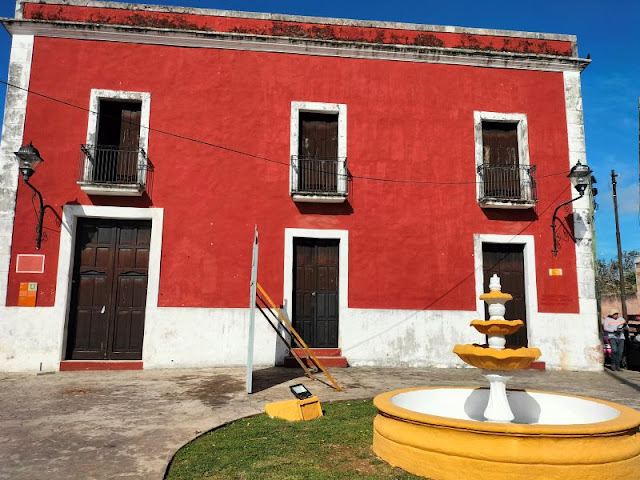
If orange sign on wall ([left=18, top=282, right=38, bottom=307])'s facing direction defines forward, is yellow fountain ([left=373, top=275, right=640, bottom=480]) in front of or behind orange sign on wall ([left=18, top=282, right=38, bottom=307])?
in front

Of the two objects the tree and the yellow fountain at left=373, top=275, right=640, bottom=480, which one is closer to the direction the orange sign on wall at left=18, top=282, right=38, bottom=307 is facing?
the yellow fountain

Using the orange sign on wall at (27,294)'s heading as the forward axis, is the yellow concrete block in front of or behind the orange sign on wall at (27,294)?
in front

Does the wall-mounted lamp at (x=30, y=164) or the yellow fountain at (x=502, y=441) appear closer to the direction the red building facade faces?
the yellow fountain

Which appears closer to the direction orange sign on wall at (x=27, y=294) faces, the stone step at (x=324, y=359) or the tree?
the stone step

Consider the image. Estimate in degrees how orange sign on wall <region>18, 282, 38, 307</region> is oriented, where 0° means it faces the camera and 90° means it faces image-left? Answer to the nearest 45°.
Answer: approximately 0°

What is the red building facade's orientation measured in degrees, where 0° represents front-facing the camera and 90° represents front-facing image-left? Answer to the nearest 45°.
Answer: approximately 0°

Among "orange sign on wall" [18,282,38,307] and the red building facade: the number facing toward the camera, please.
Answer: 2

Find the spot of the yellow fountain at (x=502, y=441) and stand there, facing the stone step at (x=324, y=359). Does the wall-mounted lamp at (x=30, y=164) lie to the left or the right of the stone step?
left

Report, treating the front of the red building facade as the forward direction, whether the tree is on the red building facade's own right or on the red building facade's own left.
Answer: on the red building facade's own left

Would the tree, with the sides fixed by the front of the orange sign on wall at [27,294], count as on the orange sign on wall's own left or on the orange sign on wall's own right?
on the orange sign on wall's own left

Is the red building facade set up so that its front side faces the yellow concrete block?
yes
